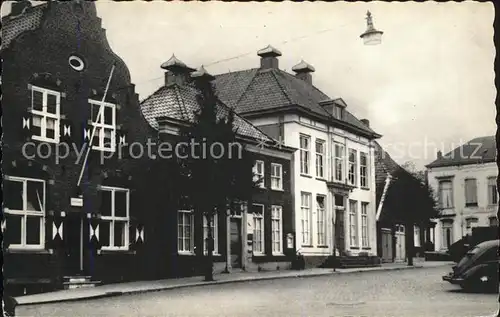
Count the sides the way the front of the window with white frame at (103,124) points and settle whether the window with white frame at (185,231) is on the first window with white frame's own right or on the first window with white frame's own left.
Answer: on the first window with white frame's own left

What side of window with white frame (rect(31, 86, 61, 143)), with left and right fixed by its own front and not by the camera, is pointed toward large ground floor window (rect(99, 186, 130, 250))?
left

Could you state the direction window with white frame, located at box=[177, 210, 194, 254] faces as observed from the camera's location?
facing the viewer and to the right of the viewer

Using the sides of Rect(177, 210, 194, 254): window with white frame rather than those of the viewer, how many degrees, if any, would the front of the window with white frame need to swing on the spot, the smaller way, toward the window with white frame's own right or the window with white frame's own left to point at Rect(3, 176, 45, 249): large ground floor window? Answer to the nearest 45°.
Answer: approximately 90° to the window with white frame's own right

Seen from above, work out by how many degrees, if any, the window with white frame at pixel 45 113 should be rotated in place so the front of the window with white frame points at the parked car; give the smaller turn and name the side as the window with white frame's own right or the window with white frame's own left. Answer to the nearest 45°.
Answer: approximately 45° to the window with white frame's own left

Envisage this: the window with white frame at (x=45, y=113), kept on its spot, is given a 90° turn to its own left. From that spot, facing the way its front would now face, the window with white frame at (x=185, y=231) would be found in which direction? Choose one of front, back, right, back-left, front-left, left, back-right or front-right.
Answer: front

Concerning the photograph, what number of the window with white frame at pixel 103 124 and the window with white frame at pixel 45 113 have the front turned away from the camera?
0

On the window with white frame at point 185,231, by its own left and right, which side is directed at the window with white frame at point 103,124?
right

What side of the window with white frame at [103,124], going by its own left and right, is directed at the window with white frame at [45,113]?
right

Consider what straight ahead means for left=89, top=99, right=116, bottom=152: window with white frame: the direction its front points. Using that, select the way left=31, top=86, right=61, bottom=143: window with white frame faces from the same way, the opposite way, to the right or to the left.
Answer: the same way

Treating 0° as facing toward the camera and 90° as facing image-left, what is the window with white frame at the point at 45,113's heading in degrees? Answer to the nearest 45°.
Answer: approximately 315°

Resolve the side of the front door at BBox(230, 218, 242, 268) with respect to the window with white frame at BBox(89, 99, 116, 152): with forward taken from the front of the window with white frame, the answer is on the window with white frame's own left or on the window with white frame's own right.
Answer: on the window with white frame's own left

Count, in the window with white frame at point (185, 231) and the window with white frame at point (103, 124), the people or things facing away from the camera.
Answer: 0

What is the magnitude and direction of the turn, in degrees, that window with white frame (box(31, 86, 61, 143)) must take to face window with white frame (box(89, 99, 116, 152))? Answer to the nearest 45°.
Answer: approximately 90° to its left

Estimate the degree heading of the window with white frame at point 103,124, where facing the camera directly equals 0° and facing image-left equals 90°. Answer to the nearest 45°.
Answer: approximately 315°

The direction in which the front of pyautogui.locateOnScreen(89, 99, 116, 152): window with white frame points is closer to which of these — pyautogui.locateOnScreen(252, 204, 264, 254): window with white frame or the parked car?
the parked car

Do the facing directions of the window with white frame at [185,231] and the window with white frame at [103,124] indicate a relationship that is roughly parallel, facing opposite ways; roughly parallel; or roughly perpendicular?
roughly parallel
